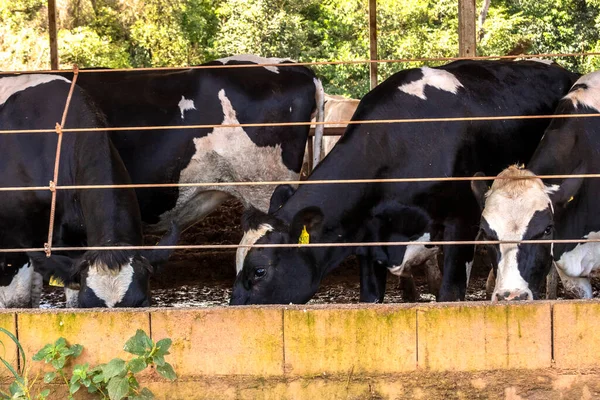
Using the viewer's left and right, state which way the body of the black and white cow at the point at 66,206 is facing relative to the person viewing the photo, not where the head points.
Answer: facing the viewer and to the right of the viewer

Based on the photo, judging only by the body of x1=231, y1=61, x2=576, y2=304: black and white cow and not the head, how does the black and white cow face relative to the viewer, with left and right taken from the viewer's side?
facing the viewer and to the left of the viewer

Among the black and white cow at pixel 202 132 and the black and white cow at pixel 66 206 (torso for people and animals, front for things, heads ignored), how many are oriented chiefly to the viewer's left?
1

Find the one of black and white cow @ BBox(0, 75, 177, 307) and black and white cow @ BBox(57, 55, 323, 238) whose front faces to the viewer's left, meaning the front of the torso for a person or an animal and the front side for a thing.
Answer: black and white cow @ BBox(57, 55, 323, 238)

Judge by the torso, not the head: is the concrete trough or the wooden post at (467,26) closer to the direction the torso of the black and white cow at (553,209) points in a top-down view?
the concrete trough

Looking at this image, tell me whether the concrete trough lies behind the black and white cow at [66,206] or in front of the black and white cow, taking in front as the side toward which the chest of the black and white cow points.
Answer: in front

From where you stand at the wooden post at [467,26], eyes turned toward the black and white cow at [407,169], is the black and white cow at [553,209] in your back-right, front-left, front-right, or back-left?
front-left

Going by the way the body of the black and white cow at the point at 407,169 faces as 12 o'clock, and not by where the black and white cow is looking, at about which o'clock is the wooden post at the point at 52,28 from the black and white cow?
The wooden post is roughly at 3 o'clock from the black and white cow.

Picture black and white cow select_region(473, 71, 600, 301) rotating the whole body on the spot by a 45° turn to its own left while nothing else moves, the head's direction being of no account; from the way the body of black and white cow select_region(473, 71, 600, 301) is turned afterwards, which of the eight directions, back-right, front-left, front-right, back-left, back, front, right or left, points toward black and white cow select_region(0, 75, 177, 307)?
right

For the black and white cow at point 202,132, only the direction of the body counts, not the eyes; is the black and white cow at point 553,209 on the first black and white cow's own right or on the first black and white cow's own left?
on the first black and white cow's own left

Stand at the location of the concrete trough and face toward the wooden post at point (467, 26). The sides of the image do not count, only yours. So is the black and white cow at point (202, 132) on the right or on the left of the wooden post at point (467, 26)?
left

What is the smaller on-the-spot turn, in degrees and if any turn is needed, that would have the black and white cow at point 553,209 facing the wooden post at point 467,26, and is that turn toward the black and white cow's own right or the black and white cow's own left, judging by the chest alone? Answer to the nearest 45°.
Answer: approximately 135° to the black and white cow's own right

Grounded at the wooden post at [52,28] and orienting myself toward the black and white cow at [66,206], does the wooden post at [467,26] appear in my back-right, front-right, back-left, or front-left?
front-left
